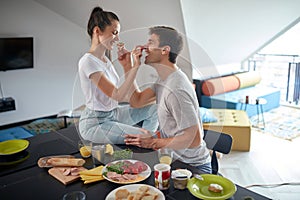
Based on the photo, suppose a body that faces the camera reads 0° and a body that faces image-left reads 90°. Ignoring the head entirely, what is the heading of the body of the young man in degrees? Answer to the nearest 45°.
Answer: approximately 90°

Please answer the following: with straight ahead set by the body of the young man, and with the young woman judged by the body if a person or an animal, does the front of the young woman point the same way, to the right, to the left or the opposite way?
the opposite way

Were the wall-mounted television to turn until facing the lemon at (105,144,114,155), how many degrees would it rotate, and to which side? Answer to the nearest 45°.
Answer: approximately 45° to its right

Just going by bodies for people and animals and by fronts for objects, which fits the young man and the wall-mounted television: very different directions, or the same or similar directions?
very different directions

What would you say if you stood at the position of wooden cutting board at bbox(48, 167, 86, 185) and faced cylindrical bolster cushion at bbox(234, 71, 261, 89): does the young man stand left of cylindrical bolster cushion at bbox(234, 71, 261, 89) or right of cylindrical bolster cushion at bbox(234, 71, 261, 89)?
right

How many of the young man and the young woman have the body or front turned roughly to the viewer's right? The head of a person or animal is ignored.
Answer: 1

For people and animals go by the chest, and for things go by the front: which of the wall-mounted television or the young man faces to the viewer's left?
the young man

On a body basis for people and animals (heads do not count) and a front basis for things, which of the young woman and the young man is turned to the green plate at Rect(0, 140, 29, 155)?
the young man

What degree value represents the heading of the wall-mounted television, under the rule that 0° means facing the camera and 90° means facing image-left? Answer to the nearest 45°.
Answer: approximately 315°

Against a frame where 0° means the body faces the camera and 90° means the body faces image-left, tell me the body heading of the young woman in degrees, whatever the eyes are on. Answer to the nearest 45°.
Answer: approximately 270°

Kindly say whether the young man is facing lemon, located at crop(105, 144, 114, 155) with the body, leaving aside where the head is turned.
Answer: yes

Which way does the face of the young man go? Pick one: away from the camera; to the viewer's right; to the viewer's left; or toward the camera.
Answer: to the viewer's left
